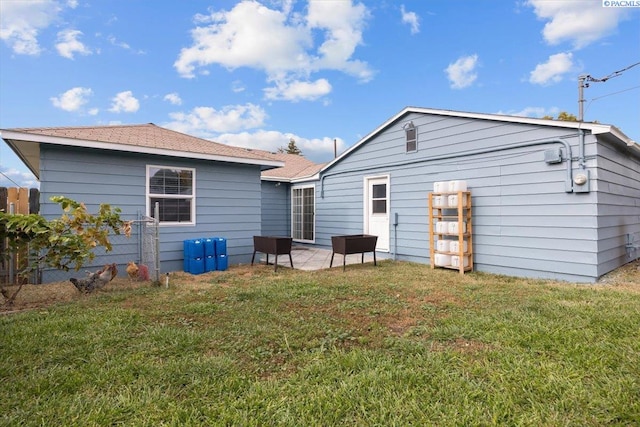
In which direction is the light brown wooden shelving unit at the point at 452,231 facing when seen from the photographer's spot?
facing the viewer and to the left of the viewer

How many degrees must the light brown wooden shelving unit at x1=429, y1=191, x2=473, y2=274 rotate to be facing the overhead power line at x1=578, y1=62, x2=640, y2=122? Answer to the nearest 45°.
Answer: approximately 180°

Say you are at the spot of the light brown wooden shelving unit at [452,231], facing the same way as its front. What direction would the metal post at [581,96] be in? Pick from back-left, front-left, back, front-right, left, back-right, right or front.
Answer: left

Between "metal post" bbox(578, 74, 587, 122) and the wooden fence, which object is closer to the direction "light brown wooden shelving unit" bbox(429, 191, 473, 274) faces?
the wooden fence

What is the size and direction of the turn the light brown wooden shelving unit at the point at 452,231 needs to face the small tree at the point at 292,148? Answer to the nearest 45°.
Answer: approximately 90° to its right

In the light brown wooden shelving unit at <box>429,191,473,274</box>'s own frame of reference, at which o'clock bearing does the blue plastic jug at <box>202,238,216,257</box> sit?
The blue plastic jug is roughly at 1 o'clock from the light brown wooden shelving unit.
